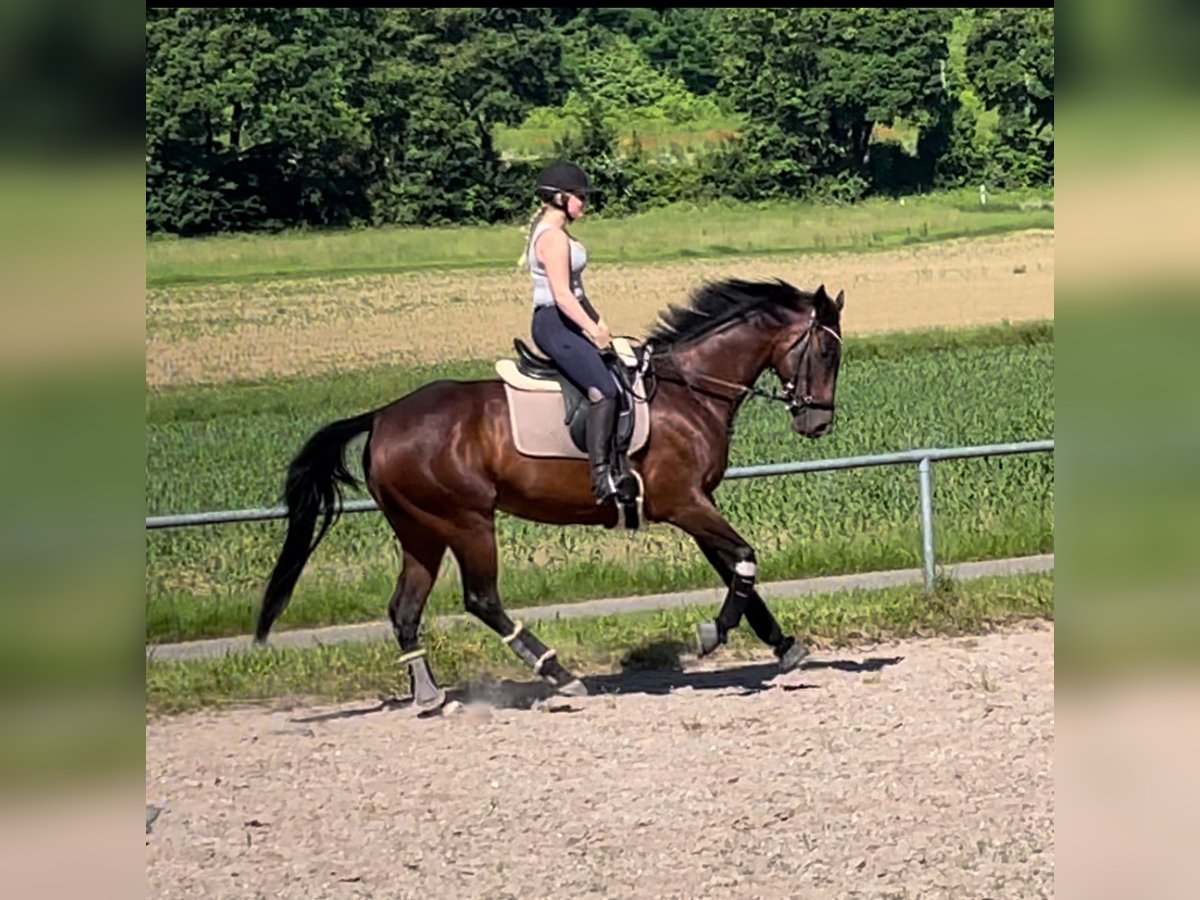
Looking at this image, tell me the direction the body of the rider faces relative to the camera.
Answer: to the viewer's right

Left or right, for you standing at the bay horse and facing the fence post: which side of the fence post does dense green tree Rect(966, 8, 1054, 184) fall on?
left

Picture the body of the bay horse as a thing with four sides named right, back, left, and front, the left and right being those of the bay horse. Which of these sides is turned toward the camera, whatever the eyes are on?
right

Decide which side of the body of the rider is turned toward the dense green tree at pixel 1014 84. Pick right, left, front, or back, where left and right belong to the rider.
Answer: left

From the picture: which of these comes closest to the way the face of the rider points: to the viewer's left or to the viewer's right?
to the viewer's right
